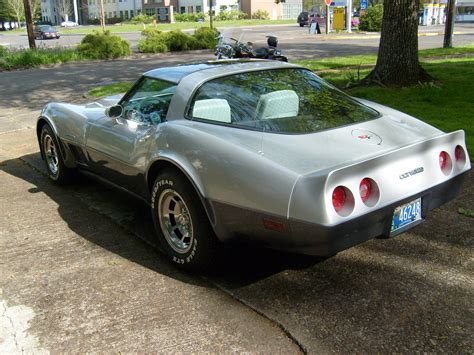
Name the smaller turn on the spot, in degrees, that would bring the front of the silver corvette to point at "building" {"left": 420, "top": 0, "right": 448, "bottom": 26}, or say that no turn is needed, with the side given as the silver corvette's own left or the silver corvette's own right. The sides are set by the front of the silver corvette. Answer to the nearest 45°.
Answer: approximately 45° to the silver corvette's own right

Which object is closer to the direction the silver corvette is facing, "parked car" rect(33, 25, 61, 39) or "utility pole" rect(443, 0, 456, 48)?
the parked car

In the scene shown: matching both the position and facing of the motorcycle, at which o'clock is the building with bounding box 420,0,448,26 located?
The building is roughly at 4 o'clock from the motorcycle.

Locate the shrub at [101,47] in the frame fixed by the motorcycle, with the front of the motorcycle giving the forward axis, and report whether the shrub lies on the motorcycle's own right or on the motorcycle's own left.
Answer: on the motorcycle's own right

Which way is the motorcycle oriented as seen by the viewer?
to the viewer's left

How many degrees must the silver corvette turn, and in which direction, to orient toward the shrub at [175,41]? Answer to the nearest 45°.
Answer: approximately 45° to its right

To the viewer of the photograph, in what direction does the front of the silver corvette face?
facing away from the viewer and to the left of the viewer

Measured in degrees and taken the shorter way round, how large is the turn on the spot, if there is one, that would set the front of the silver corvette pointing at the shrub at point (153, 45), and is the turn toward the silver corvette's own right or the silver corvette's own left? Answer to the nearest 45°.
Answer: approximately 45° to the silver corvette's own right

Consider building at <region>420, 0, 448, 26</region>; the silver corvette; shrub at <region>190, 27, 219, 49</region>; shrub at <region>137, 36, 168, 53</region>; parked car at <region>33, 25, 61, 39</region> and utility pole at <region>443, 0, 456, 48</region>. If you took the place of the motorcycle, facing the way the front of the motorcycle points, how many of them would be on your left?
1

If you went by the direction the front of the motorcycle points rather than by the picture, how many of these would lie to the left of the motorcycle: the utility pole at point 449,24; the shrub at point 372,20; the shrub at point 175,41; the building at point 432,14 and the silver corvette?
1

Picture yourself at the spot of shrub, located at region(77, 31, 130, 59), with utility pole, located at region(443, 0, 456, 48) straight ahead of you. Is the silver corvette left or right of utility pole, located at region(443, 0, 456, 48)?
right

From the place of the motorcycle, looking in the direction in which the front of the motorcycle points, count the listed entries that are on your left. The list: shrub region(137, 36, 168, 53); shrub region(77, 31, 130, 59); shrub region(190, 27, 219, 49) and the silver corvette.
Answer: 1

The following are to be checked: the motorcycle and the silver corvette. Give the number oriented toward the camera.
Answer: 0
